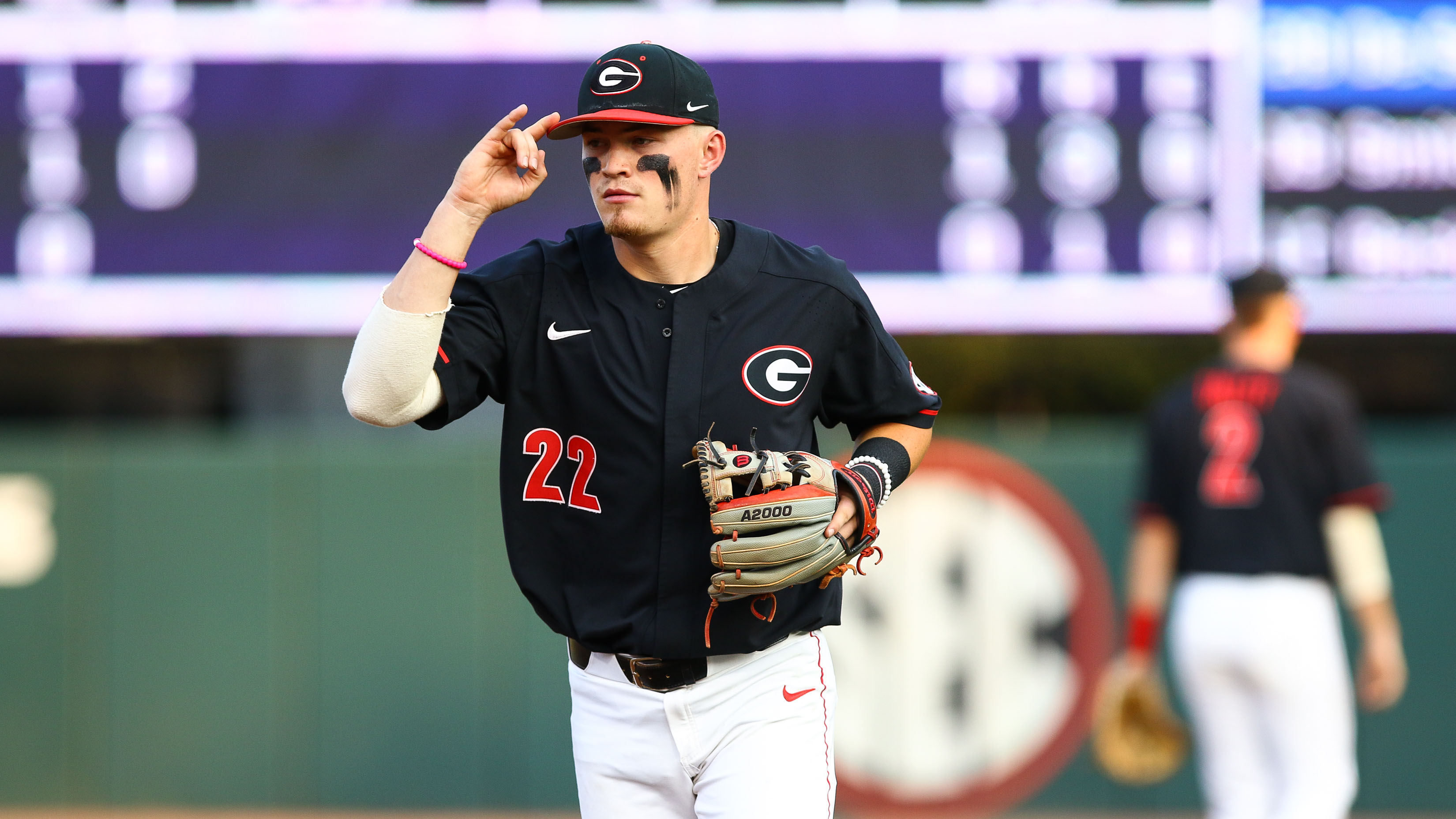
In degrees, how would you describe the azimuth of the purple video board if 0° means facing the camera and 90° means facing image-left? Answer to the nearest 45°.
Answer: approximately 0°

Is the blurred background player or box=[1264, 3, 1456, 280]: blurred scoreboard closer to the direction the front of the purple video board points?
the blurred background player

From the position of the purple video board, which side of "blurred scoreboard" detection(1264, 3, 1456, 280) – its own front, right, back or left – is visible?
right

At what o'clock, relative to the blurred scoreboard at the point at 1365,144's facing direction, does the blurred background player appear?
The blurred background player is roughly at 12 o'clock from the blurred scoreboard.

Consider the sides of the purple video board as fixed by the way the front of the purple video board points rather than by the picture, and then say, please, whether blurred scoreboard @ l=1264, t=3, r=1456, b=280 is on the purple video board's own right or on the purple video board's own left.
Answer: on the purple video board's own left

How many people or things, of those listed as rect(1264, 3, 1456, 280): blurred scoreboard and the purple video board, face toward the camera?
2
